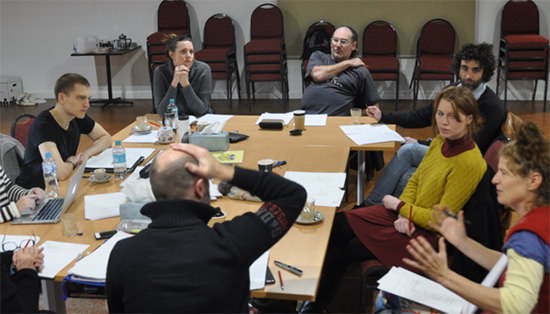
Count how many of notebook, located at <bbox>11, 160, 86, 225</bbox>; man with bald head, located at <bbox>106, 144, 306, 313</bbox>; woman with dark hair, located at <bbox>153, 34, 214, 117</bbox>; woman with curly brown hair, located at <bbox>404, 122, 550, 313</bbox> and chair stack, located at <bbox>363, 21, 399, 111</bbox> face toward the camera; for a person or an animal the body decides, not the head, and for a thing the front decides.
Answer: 2

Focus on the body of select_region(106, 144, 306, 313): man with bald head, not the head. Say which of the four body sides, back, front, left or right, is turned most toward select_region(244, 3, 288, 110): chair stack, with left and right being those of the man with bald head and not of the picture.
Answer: front

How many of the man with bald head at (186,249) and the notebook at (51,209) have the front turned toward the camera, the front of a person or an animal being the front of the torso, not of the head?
0

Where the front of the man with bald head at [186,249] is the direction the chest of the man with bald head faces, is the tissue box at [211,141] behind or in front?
in front

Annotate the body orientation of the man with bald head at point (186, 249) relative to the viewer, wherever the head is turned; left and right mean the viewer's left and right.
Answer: facing away from the viewer

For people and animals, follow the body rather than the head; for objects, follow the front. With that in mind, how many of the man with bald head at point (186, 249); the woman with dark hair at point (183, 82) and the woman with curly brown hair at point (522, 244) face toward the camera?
1

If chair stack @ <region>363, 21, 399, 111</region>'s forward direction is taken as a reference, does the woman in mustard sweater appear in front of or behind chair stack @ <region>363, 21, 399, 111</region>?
in front

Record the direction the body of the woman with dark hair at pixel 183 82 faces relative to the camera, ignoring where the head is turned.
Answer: toward the camera

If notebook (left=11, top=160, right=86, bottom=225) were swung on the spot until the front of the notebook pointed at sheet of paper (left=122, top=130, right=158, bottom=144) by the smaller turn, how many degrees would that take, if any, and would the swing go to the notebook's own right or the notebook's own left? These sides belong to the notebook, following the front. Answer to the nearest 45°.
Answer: approximately 135° to the notebook's own right

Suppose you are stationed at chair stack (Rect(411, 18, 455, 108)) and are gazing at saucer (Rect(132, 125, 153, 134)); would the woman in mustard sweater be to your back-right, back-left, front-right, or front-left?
front-left

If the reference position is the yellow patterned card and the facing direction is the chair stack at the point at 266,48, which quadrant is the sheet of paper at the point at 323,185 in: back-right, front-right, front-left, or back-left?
back-right

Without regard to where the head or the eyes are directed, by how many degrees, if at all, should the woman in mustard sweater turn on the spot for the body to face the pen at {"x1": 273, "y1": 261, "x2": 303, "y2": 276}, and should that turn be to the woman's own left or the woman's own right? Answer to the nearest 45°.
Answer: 0° — they already face it

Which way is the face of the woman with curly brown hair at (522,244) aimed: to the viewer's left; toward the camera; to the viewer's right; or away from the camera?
to the viewer's left

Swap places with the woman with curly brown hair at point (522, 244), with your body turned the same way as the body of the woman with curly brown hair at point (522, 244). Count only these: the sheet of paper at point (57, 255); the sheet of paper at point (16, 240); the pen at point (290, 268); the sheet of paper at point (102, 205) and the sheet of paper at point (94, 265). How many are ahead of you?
5

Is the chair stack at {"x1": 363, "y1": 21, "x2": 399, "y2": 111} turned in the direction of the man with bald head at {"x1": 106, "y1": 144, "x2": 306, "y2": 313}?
yes

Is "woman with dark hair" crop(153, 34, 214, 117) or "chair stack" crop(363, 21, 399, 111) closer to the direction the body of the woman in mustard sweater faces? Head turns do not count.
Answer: the woman with dark hair

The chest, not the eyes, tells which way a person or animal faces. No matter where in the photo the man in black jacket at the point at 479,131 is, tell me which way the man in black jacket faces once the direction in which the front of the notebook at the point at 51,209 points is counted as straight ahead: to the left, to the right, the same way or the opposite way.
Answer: the same way

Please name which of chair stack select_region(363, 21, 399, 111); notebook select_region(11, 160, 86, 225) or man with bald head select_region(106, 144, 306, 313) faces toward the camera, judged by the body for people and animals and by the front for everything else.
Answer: the chair stack
